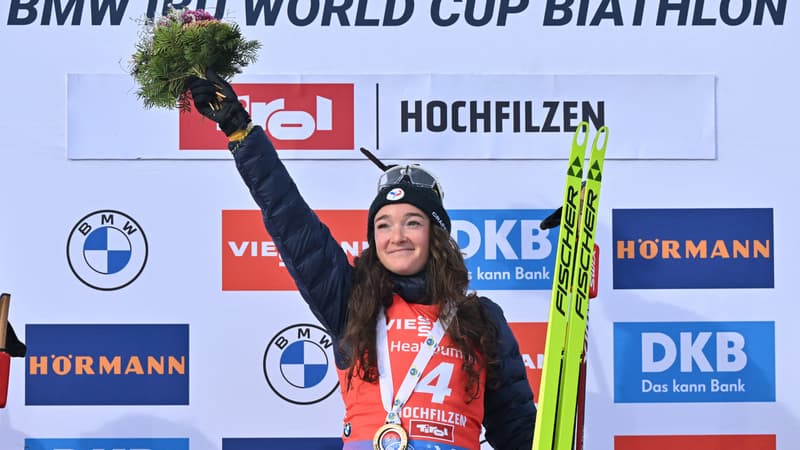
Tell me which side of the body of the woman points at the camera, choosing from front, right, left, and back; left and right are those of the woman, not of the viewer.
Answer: front
